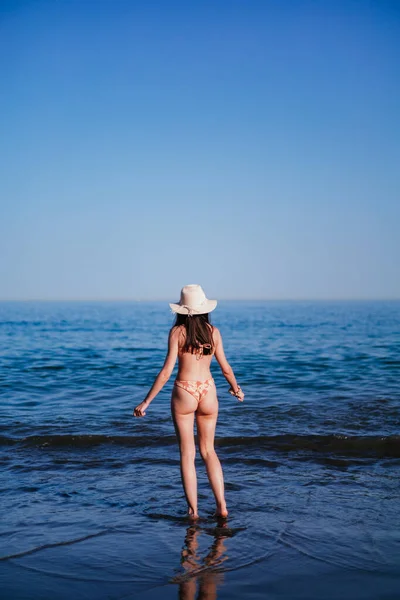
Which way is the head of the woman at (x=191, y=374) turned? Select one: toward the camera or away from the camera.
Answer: away from the camera

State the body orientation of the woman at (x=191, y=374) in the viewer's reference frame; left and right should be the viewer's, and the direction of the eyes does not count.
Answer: facing away from the viewer
